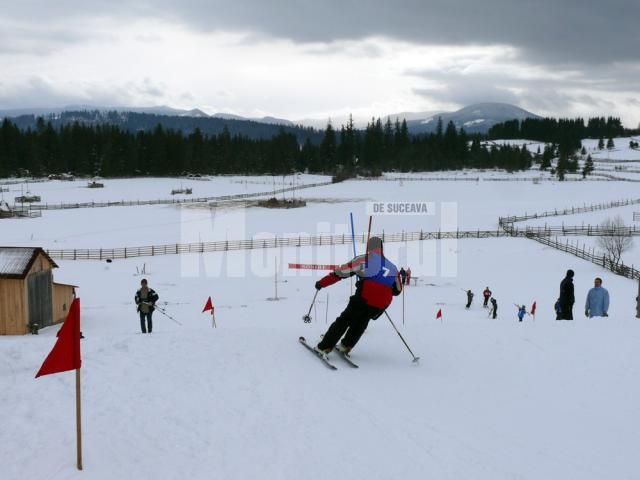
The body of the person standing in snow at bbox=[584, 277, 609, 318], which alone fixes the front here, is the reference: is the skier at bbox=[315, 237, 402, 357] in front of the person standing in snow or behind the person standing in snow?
in front

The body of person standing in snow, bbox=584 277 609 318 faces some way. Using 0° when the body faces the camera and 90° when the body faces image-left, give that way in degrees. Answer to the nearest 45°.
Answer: approximately 0°

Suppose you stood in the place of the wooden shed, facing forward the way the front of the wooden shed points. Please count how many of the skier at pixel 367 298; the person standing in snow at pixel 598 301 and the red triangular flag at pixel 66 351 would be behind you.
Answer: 0

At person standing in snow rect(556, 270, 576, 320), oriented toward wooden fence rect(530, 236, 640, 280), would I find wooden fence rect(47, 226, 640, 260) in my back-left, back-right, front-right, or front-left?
front-left

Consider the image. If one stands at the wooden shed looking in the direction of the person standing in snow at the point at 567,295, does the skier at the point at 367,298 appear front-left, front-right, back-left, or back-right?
front-right

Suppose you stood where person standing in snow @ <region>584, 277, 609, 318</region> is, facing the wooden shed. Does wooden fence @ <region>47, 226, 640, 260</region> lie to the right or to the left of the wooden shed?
right

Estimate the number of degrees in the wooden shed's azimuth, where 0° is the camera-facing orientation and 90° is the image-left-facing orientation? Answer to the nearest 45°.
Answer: approximately 315°

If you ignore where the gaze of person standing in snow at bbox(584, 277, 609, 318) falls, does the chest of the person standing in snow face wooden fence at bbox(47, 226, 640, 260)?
no

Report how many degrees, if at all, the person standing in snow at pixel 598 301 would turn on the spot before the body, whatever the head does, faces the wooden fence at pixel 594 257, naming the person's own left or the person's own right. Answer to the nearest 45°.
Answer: approximately 180°

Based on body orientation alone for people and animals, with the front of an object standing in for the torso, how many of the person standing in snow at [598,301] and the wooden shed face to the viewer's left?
0

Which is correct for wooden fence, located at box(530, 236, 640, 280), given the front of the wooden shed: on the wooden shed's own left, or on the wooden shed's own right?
on the wooden shed's own left
